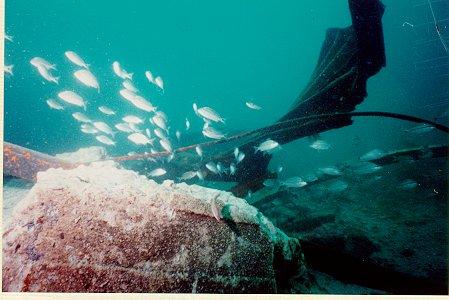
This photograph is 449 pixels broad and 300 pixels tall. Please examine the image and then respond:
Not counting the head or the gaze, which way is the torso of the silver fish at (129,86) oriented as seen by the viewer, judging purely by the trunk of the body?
to the viewer's left

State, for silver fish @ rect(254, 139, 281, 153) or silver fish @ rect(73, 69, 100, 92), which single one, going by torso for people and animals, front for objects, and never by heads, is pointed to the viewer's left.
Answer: silver fish @ rect(73, 69, 100, 92)

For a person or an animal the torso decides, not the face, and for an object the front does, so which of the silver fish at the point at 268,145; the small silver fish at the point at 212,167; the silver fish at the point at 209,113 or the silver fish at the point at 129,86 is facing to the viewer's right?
the silver fish at the point at 268,145

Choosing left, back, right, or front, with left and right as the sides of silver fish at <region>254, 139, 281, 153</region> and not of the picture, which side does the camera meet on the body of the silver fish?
right

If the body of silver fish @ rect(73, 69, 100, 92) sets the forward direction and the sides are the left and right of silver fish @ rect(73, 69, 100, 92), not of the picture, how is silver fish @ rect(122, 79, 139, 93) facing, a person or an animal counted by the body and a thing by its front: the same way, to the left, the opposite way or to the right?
the same way

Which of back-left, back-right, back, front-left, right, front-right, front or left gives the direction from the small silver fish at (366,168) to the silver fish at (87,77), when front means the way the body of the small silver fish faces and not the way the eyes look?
back-right
